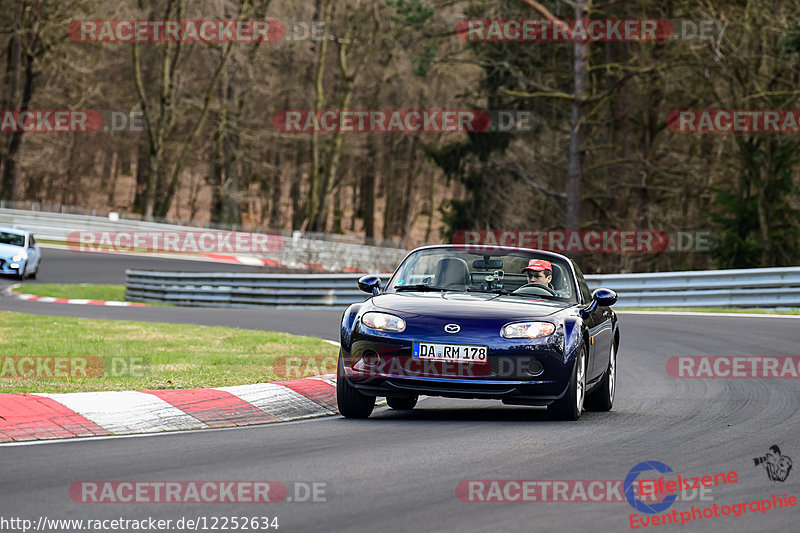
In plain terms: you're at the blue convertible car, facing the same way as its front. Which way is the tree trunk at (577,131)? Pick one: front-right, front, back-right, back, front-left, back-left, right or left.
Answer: back

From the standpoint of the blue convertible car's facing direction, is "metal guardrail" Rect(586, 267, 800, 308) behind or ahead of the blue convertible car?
behind

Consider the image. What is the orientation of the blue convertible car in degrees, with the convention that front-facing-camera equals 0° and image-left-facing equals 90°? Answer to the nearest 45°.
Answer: approximately 0°

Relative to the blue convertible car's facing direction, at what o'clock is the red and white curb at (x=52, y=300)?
The red and white curb is roughly at 5 o'clock from the blue convertible car.

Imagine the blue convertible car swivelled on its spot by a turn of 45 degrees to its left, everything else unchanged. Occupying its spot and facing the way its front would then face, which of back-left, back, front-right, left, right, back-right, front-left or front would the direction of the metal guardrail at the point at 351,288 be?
back-left

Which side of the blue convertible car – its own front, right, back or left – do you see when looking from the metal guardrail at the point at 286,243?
back
